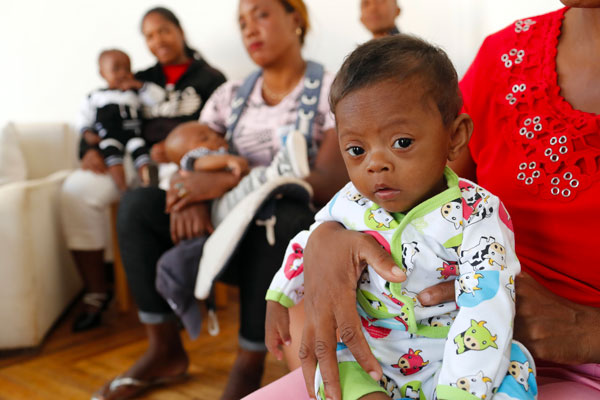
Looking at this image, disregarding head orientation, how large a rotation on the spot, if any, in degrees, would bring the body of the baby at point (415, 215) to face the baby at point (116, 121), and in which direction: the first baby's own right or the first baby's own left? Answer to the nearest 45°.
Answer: approximately 90° to the first baby's own right

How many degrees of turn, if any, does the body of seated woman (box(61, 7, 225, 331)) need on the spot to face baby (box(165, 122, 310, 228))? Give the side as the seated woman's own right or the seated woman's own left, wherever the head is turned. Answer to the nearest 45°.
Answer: approximately 45° to the seated woman's own left

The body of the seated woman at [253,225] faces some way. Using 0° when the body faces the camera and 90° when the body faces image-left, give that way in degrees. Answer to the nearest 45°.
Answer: approximately 45°

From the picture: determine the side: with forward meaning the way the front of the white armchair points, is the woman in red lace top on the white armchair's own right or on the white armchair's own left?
on the white armchair's own left

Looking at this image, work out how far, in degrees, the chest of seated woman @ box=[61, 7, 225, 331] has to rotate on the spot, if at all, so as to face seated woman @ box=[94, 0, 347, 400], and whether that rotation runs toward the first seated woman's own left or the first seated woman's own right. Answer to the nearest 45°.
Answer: approximately 45° to the first seated woman's own left

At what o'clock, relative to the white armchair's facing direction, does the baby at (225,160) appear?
The baby is roughly at 9 o'clock from the white armchair.

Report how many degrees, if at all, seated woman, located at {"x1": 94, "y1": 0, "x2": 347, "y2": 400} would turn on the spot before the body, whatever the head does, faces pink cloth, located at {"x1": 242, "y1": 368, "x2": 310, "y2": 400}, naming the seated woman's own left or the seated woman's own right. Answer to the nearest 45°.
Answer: approximately 45° to the seated woman's own left
